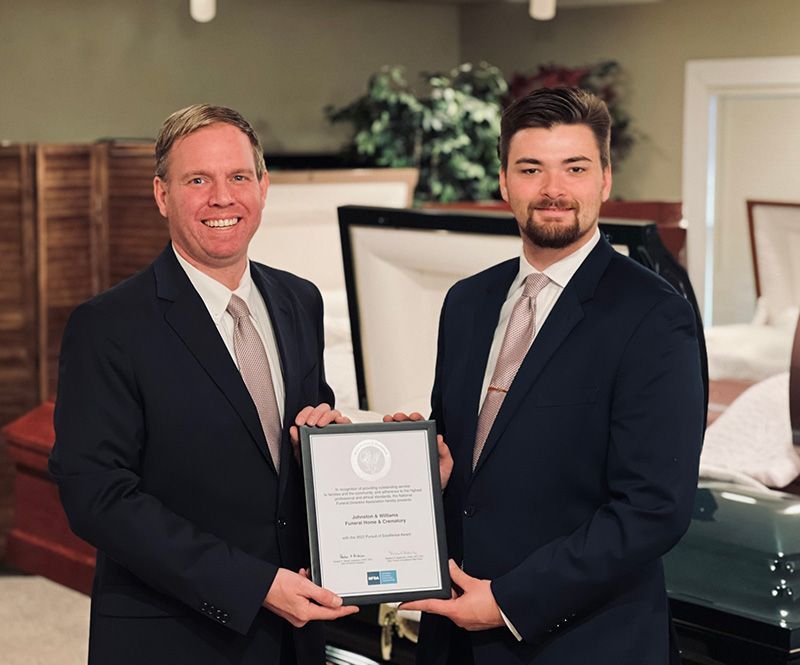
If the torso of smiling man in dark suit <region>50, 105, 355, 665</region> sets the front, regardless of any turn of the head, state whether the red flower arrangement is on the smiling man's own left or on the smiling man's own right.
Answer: on the smiling man's own left

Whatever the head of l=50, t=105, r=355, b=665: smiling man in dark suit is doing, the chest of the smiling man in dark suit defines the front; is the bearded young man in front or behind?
in front

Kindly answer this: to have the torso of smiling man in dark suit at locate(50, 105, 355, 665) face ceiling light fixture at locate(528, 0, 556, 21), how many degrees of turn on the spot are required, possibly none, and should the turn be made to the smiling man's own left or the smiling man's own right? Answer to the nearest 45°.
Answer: approximately 90° to the smiling man's own left

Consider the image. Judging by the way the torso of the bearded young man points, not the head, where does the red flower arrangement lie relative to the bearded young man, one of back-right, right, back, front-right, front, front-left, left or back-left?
back-right

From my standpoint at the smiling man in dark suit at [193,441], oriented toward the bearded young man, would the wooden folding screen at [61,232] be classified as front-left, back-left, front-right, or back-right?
back-left

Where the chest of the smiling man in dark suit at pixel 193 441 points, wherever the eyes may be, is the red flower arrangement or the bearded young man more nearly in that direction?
the bearded young man

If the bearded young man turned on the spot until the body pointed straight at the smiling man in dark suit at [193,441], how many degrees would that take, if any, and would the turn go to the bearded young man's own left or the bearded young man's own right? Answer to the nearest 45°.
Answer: approximately 45° to the bearded young man's own right

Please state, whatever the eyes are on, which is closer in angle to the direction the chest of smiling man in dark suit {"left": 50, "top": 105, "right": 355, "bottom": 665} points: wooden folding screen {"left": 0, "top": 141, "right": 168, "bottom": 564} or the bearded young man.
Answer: the bearded young man

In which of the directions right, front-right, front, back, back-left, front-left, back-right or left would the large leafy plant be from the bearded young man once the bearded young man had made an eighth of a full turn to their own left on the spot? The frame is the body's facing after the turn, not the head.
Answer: back

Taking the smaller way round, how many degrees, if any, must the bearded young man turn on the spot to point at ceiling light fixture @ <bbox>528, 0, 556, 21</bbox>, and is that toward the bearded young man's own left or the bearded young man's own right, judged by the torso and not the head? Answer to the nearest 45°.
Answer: approximately 135° to the bearded young man's own right

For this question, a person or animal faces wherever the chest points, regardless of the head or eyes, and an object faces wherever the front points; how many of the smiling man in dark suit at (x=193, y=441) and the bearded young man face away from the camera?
0

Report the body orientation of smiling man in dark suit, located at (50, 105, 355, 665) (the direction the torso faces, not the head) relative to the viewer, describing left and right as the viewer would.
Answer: facing the viewer and to the right of the viewer
